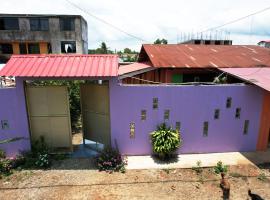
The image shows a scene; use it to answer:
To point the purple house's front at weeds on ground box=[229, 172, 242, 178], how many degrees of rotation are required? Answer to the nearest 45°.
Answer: approximately 90° to its left

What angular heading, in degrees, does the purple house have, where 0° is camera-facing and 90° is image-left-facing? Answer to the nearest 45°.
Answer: approximately 0°

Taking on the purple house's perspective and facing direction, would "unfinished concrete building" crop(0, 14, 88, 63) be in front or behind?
behind

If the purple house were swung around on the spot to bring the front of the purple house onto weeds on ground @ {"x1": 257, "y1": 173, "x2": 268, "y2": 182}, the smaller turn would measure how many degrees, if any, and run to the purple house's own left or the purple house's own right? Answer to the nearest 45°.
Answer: approximately 90° to the purple house's own left

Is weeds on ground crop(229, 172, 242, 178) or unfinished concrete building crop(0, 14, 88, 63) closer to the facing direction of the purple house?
the weeds on ground

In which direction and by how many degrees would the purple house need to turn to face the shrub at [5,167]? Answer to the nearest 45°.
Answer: approximately 90° to its right
